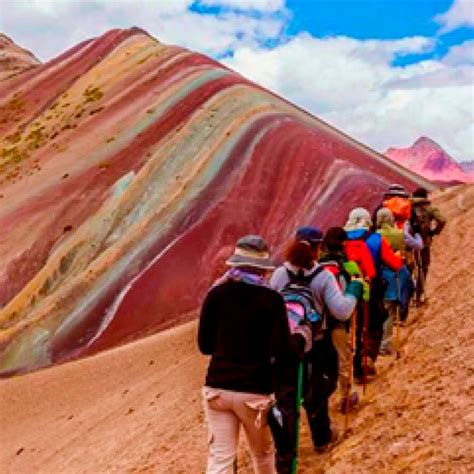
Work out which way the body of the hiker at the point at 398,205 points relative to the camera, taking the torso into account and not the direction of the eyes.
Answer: away from the camera

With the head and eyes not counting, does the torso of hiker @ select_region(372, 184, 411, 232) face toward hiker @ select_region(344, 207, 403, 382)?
no

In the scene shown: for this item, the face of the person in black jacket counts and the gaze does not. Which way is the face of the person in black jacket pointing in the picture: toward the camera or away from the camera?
away from the camera

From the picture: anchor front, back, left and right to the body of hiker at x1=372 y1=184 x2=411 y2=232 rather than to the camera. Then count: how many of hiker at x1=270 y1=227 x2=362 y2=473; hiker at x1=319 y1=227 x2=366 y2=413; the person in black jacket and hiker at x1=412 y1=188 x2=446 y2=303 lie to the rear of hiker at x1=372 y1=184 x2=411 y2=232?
3

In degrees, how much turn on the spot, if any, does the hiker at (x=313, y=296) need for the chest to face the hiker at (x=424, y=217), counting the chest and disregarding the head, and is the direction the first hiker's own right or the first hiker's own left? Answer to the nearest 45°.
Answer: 0° — they already face them

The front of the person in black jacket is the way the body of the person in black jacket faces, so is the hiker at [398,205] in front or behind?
in front

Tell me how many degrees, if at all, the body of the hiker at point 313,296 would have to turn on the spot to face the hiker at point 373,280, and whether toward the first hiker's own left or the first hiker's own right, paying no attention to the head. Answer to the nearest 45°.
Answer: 0° — they already face them

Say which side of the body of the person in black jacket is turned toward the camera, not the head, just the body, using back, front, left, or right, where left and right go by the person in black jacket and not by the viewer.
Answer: back

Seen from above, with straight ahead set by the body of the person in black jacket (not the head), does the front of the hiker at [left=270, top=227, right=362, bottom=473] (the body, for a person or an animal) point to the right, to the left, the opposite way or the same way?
the same way

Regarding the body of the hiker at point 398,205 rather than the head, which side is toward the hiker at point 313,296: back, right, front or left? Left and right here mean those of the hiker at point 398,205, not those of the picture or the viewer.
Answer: back

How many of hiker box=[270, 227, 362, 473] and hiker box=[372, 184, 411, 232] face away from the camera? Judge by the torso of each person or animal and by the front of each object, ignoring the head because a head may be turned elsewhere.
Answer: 2

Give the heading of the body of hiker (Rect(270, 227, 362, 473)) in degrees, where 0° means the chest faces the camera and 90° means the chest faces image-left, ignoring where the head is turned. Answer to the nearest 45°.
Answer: approximately 180°

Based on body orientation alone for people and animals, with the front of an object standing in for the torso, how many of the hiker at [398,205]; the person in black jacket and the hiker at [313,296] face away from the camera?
3

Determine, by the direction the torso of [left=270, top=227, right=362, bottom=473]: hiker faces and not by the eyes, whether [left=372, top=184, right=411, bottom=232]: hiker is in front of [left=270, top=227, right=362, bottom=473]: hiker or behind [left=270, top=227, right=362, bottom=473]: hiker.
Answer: in front

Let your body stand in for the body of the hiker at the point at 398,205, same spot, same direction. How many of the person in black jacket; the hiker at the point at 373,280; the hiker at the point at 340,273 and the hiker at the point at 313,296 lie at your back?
4

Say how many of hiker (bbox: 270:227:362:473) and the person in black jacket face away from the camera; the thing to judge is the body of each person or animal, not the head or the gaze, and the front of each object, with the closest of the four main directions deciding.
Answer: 2
